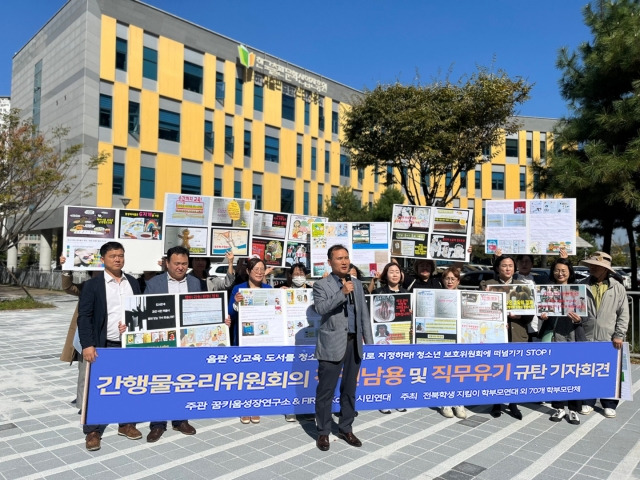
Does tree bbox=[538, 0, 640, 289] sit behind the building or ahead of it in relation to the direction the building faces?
ahead

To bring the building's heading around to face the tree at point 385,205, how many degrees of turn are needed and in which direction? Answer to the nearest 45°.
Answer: approximately 45° to its left

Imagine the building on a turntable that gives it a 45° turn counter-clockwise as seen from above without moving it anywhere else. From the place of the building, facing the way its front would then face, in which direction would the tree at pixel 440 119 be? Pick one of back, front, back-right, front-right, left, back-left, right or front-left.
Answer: front-right

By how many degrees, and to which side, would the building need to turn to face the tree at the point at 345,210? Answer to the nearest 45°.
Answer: approximately 45° to its left

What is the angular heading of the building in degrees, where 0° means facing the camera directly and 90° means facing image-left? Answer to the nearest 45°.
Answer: approximately 315°
